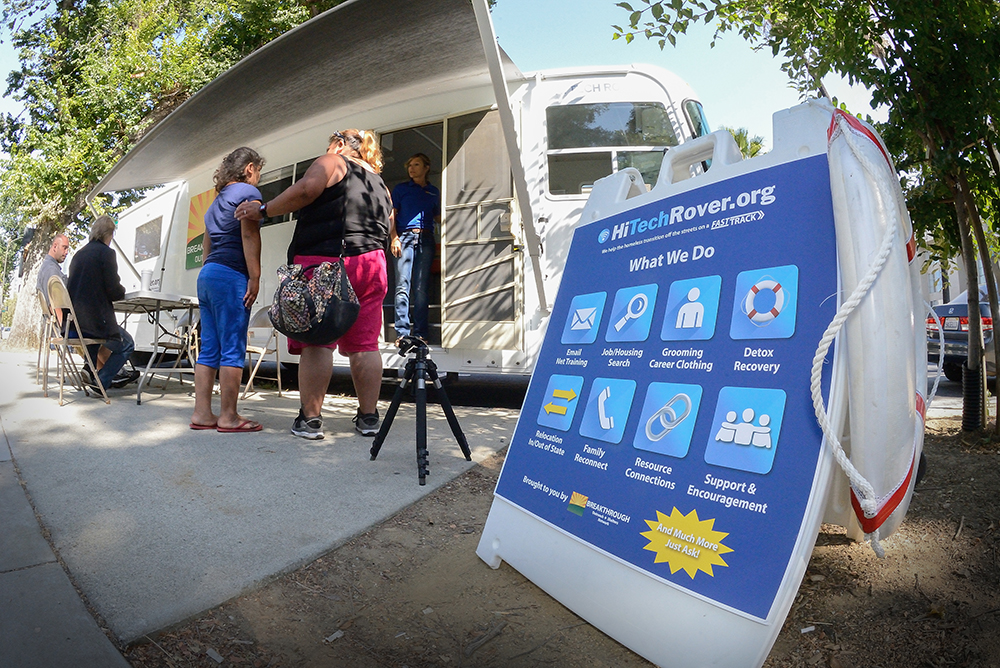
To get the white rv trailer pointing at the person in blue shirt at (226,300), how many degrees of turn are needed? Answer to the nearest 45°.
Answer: approximately 90° to its right

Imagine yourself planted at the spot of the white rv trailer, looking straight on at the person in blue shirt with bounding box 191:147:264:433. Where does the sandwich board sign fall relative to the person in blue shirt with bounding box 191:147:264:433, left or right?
left

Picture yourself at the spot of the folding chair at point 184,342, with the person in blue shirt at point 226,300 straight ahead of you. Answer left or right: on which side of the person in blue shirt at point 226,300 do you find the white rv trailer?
left

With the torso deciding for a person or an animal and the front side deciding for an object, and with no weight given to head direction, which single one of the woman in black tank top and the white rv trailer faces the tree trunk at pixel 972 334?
the white rv trailer

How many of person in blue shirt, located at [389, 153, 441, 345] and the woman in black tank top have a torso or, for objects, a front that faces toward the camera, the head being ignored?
1

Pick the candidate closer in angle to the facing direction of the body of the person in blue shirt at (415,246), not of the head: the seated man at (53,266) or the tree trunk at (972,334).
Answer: the tree trunk

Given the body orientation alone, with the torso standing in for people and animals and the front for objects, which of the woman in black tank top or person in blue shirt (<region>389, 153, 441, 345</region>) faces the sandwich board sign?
the person in blue shirt

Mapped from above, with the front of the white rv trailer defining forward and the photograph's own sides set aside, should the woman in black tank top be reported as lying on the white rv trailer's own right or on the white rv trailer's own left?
on the white rv trailer's own right

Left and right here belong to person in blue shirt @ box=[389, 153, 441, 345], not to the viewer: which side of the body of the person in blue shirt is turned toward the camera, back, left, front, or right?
front

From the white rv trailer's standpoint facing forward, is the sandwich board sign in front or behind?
in front

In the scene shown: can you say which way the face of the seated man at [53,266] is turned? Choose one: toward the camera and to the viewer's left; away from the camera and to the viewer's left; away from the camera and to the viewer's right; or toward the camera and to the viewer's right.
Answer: toward the camera and to the viewer's right

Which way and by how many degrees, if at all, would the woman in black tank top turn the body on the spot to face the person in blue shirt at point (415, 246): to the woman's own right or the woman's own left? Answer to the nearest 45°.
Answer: approximately 45° to the woman's own right

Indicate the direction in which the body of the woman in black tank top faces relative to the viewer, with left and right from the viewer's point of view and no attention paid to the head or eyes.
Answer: facing away from the viewer and to the left of the viewer
